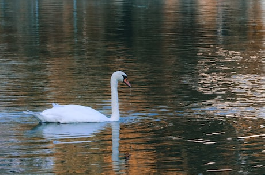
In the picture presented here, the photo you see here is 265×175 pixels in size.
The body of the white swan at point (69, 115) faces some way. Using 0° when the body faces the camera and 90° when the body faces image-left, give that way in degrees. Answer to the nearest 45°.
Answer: approximately 270°
